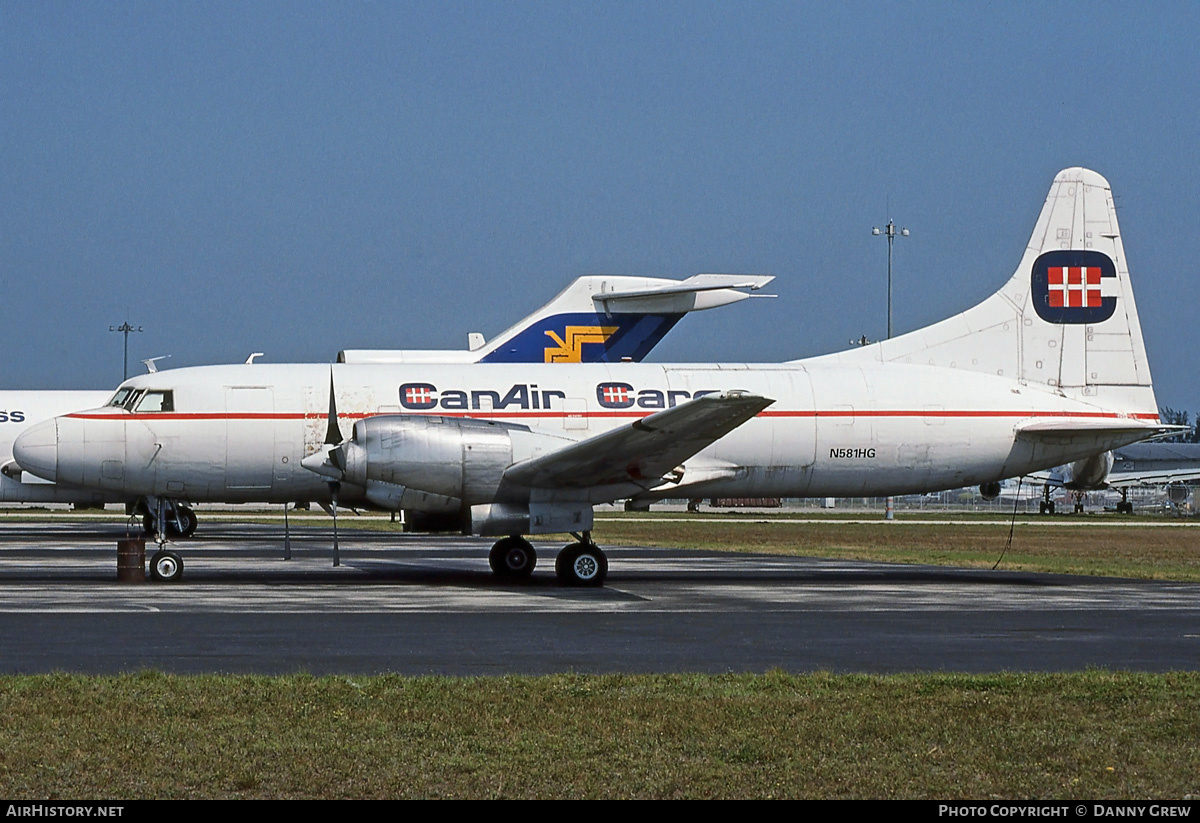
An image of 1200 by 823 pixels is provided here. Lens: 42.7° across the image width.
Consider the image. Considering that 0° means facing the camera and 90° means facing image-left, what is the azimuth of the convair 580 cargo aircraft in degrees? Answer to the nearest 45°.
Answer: approximately 90°

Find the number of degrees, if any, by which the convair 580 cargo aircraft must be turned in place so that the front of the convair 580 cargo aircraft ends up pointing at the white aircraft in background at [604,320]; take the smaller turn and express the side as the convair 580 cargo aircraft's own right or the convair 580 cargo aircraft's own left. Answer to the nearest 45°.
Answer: approximately 90° to the convair 580 cargo aircraft's own right

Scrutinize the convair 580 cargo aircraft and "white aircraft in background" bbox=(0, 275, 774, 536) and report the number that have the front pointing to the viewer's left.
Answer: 2

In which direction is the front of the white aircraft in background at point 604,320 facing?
to the viewer's left

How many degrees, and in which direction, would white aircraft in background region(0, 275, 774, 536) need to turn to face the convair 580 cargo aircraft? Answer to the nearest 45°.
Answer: approximately 90° to its left
